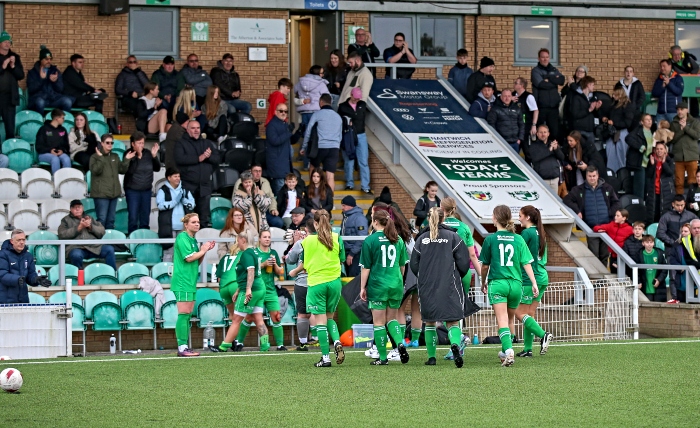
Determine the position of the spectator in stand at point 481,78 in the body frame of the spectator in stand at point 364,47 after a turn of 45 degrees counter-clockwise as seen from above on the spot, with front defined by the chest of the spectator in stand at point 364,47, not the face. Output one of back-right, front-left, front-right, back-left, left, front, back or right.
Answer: front-left

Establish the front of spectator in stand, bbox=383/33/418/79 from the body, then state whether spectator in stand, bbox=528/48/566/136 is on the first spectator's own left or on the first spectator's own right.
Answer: on the first spectator's own left

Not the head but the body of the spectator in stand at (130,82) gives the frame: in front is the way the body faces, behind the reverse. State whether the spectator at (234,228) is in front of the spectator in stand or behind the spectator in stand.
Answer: in front

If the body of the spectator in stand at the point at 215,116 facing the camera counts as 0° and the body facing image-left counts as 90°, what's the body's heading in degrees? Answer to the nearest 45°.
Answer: approximately 315°

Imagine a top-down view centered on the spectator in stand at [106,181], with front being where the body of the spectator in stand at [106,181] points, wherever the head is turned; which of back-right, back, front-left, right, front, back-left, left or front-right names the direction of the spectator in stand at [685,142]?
front-left

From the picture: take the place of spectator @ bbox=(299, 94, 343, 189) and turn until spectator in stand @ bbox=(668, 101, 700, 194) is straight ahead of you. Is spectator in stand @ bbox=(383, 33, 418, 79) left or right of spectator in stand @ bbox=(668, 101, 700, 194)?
left

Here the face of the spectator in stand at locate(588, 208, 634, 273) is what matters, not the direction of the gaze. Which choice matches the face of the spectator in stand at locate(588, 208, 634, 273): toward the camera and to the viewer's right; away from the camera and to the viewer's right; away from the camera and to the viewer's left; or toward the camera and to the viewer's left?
toward the camera and to the viewer's left

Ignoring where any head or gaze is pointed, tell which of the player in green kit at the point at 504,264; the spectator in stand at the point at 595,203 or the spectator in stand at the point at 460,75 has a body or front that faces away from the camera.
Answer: the player in green kit

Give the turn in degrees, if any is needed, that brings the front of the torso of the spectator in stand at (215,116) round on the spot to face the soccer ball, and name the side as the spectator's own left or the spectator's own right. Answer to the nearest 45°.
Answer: approximately 45° to the spectator's own right

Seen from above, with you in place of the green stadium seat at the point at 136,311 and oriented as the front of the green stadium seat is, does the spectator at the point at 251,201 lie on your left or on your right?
on your left

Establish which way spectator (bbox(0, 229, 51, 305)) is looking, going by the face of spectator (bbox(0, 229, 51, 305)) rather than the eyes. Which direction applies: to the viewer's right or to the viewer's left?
to the viewer's right

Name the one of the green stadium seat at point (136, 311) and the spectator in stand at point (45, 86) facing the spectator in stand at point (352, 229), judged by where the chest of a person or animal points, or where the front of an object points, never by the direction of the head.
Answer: the spectator in stand at point (45, 86)
